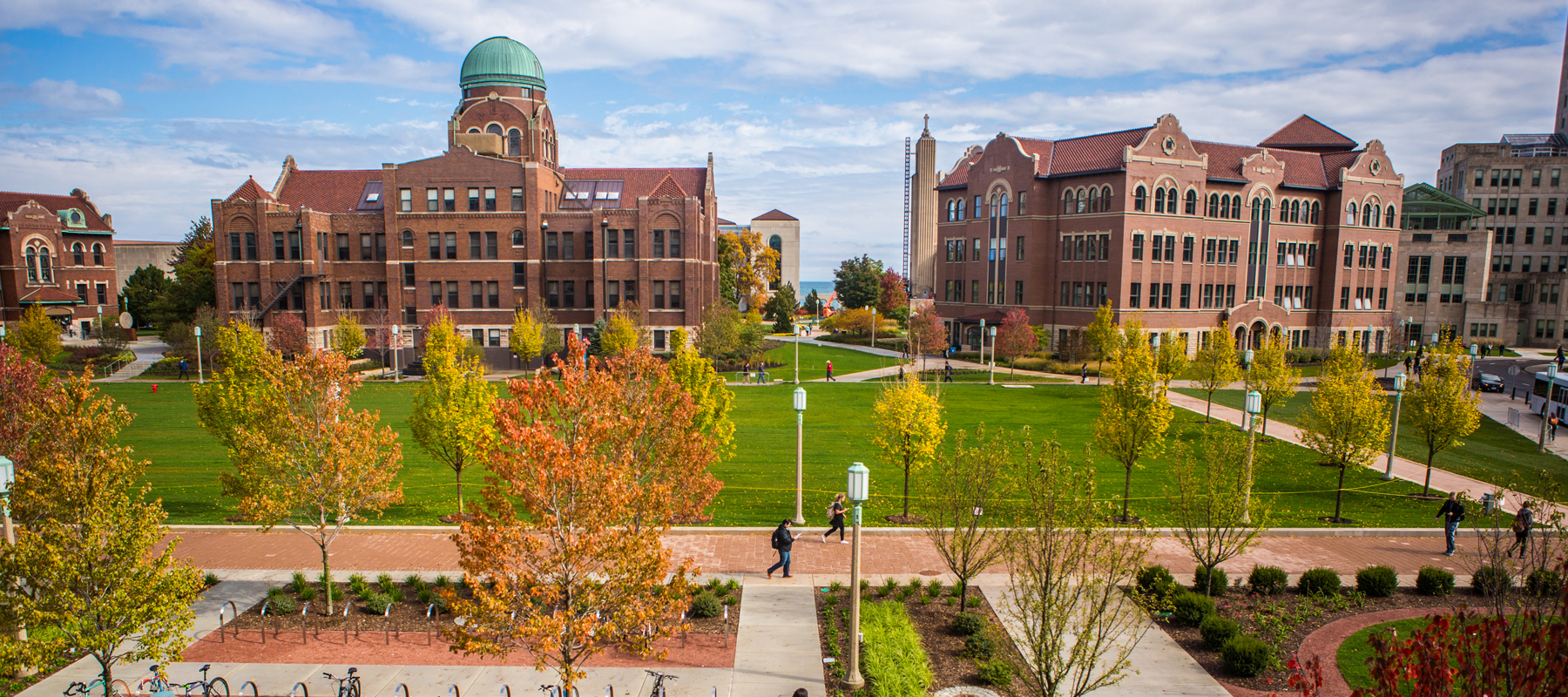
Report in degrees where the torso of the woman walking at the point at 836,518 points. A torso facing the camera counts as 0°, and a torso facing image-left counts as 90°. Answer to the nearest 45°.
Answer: approximately 270°

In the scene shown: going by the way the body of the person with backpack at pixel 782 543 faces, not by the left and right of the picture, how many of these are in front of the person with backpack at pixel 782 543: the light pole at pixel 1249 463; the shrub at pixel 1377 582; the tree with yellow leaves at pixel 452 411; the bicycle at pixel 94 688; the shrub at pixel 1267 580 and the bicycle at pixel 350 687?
3
